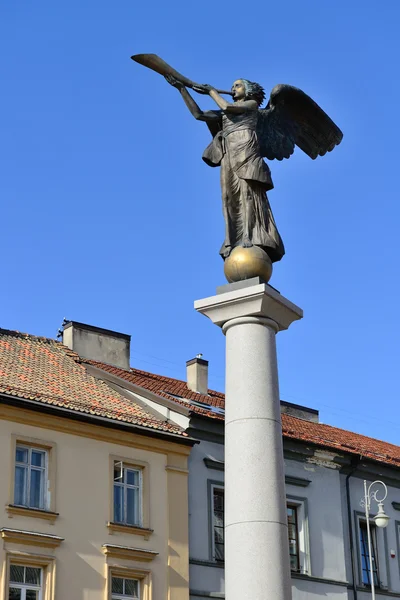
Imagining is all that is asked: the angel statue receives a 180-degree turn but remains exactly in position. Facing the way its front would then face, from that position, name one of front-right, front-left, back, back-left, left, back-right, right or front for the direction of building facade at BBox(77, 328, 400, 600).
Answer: front-left

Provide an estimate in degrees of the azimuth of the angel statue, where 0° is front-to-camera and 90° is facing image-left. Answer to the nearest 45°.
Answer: approximately 45°
